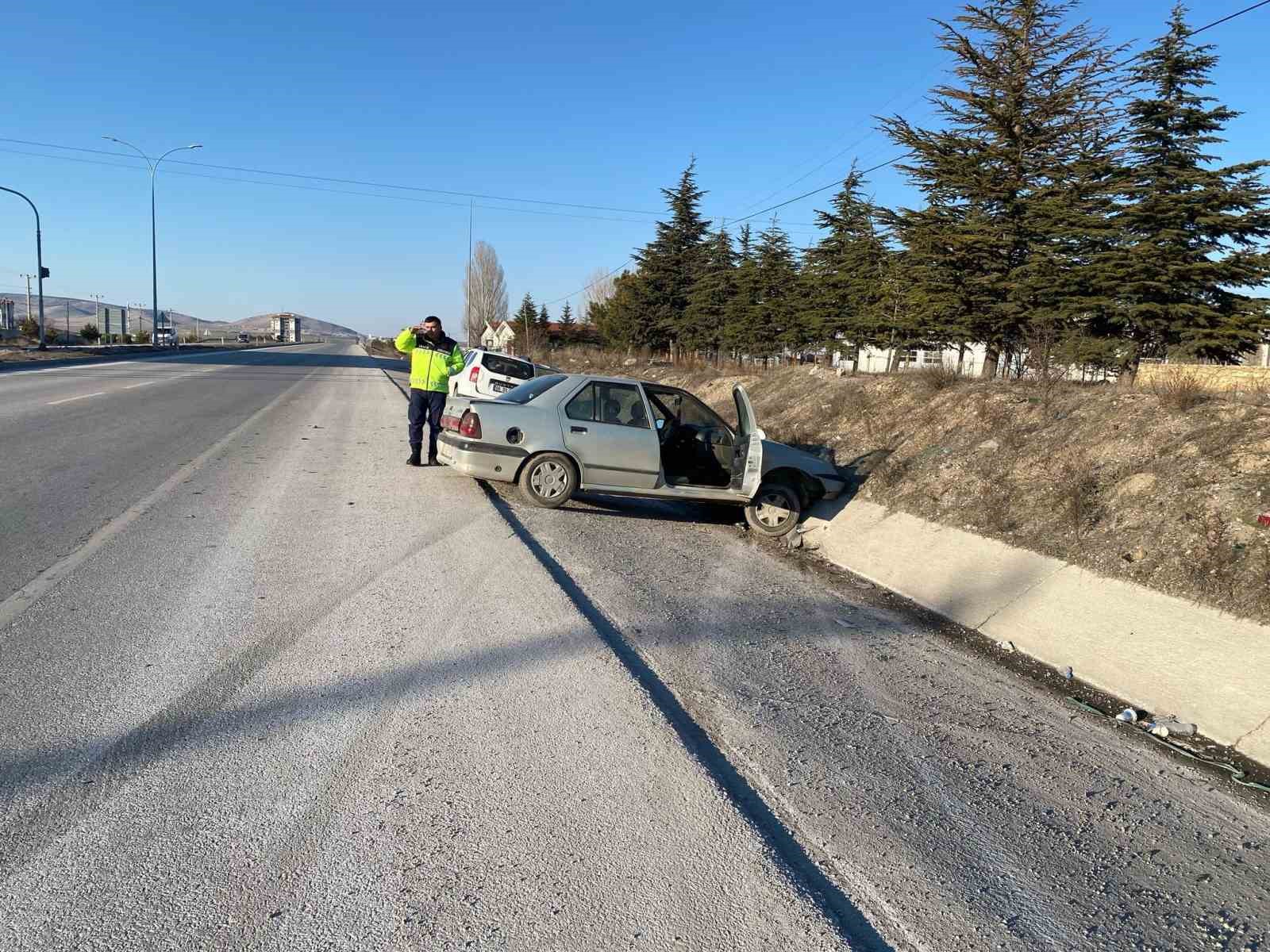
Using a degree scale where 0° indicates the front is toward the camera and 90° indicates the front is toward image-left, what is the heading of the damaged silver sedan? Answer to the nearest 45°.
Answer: approximately 270°

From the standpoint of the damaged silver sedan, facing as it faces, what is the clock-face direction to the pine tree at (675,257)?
The pine tree is roughly at 9 o'clock from the damaged silver sedan.

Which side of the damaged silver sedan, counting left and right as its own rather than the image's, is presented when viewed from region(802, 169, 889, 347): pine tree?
left

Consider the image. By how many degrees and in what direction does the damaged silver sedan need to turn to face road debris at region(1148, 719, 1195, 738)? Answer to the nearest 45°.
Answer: approximately 45° to its right

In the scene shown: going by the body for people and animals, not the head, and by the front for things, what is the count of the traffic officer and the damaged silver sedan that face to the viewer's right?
1

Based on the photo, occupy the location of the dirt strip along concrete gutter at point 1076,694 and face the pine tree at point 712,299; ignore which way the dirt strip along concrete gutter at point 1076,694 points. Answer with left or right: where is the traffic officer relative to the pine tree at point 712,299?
left

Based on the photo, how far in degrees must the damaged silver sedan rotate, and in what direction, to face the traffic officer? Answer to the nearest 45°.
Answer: approximately 135° to its left

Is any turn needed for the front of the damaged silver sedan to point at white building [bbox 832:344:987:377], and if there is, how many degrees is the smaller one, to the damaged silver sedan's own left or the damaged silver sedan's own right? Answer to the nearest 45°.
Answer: approximately 45° to the damaged silver sedan's own left

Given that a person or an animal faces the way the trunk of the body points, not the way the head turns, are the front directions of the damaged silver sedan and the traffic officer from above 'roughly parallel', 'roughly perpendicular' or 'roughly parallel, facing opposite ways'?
roughly perpendicular

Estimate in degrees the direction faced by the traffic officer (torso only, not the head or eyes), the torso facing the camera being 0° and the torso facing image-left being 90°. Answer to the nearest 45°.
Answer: approximately 0°

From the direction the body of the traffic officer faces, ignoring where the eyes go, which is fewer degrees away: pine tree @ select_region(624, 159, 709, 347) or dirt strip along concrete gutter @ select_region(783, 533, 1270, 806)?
the dirt strip along concrete gutter
